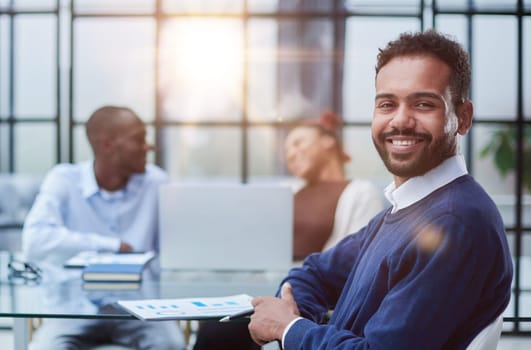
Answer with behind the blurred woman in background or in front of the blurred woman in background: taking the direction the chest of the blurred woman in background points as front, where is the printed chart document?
in front

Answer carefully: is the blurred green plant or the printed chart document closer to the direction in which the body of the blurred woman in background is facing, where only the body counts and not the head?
the printed chart document

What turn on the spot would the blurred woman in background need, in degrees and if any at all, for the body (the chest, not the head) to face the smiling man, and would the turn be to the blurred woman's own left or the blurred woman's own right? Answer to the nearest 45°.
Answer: approximately 45° to the blurred woman's own left

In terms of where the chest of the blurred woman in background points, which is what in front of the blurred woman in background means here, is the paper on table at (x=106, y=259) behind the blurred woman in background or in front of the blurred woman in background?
in front

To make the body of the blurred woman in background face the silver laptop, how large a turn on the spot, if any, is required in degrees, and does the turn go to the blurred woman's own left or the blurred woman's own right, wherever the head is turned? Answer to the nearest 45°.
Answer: approximately 45° to the blurred woman's own left

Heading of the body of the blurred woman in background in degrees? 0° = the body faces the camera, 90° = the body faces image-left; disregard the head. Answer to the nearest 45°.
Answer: approximately 45°
